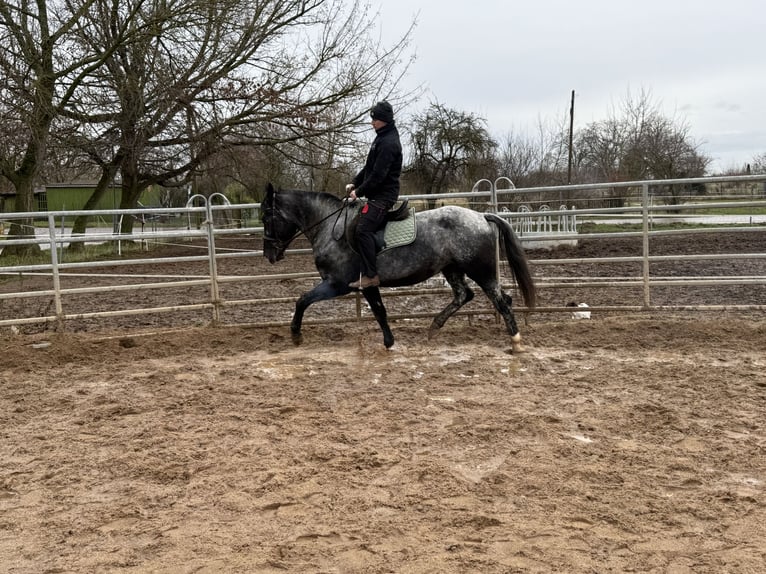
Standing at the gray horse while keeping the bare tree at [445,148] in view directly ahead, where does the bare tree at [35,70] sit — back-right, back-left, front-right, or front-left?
front-left

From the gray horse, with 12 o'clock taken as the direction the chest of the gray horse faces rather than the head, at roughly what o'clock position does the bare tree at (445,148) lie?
The bare tree is roughly at 3 o'clock from the gray horse.

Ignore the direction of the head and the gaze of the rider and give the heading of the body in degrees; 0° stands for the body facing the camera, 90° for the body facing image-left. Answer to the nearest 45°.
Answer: approximately 90°

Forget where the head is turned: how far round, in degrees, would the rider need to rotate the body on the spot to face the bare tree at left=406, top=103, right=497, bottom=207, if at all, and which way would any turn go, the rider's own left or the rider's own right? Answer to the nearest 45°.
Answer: approximately 90° to the rider's own right

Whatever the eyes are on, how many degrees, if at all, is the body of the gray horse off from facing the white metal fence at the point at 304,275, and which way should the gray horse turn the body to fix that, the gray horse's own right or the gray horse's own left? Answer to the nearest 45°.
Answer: approximately 45° to the gray horse's own right

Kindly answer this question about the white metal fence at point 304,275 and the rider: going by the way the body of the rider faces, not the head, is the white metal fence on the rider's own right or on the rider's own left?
on the rider's own right

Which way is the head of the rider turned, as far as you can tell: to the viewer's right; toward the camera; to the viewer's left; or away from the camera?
to the viewer's left

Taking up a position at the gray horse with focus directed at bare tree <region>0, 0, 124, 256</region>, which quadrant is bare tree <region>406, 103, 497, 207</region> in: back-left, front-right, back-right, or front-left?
front-right

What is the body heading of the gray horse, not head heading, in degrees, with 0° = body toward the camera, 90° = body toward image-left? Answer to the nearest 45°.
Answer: approximately 90°
